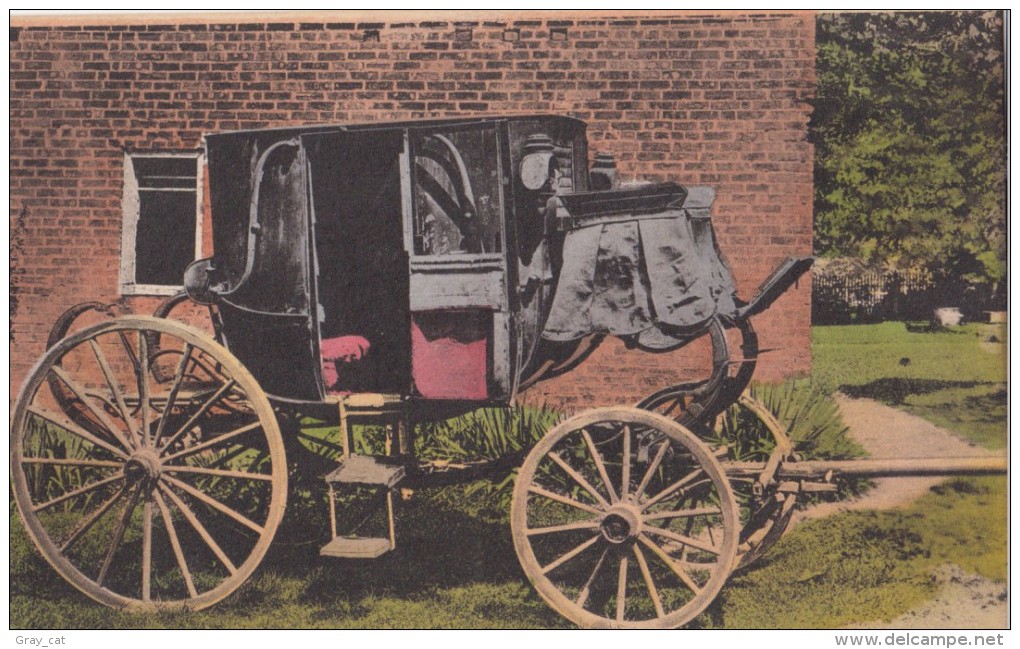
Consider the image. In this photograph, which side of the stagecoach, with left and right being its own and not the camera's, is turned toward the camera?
right

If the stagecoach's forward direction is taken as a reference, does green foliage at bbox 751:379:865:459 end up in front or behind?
in front

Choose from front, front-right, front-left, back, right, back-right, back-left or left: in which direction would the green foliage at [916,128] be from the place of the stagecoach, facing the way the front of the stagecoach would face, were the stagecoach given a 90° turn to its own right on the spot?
left
